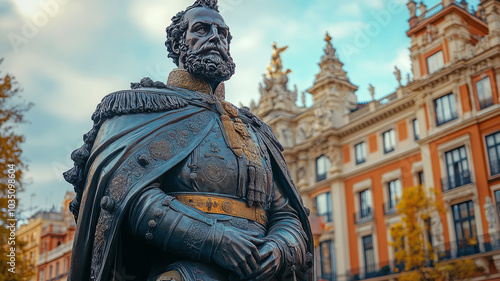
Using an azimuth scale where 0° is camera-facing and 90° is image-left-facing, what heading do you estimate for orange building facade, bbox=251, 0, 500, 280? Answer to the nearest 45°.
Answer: approximately 45°

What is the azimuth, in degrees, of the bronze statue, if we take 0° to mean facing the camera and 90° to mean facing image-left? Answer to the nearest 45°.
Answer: approximately 315°

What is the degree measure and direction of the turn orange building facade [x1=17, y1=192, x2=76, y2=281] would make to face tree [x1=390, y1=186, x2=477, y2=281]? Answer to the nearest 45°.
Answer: approximately 90° to its left

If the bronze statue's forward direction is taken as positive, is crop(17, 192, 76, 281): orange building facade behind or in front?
behind
